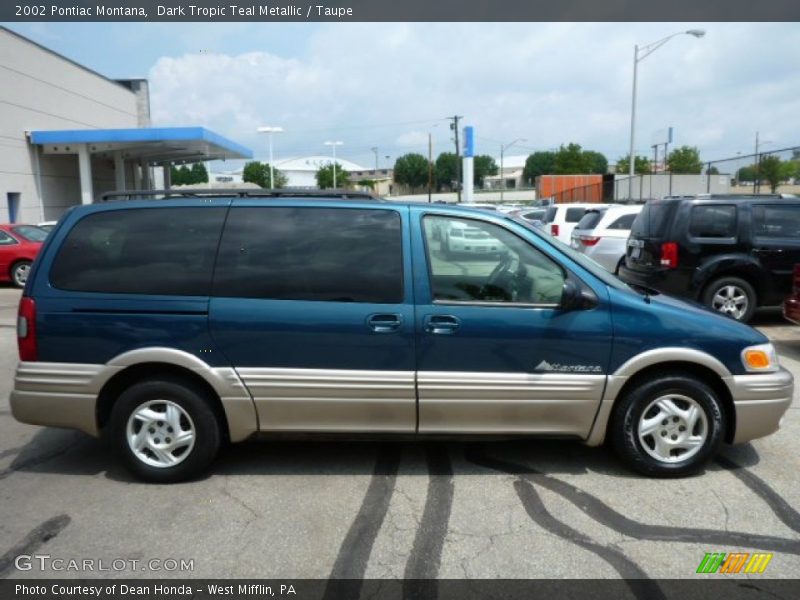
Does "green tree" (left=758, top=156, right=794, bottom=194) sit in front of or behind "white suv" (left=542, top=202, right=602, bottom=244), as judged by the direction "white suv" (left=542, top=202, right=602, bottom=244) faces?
in front

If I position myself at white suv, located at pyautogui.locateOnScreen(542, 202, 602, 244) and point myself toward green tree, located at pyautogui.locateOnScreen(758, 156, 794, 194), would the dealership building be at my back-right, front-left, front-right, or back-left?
back-left

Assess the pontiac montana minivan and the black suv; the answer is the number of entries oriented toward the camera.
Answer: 0

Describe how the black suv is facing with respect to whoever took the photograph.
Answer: facing away from the viewer and to the right of the viewer

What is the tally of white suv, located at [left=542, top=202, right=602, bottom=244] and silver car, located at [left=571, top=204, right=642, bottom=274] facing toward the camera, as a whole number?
0

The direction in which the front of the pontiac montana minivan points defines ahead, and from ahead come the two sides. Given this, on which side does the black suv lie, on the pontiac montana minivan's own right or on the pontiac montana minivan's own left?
on the pontiac montana minivan's own left

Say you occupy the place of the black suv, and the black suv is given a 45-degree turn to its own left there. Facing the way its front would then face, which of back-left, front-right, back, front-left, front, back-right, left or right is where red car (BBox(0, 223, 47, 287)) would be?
left

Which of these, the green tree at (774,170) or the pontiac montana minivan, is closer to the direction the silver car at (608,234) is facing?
the green tree

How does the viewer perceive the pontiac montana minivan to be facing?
facing to the right of the viewer

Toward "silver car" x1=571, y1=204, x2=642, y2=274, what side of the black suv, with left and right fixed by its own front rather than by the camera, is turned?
left

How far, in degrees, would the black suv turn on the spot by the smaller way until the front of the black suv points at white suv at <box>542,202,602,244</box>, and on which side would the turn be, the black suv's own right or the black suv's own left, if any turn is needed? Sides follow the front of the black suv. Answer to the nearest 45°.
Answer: approximately 90° to the black suv's own left

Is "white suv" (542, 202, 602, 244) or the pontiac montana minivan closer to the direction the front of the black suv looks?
the white suv

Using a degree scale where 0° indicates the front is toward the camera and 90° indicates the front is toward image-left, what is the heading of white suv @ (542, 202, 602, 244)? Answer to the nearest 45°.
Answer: approximately 225°

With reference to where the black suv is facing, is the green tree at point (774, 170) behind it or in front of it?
in front

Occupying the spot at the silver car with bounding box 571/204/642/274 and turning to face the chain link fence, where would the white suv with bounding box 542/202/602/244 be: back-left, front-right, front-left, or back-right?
front-left

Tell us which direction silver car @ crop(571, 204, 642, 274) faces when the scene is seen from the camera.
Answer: facing away from the viewer and to the right of the viewer
